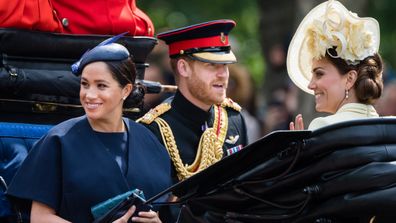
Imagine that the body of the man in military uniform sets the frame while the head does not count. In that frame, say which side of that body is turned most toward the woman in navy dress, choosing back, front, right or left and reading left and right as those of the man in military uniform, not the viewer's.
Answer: right

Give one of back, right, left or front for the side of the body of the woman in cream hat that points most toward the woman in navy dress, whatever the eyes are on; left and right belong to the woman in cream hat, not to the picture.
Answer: front

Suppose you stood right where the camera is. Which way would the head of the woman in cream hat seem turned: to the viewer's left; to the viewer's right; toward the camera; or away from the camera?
to the viewer's left

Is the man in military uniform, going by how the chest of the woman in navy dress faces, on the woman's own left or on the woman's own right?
on the woman's own left

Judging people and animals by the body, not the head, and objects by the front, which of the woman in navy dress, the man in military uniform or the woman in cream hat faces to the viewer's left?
the woman in cream hat

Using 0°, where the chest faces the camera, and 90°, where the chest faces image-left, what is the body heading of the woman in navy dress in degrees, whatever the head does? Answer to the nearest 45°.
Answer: approximately 315°

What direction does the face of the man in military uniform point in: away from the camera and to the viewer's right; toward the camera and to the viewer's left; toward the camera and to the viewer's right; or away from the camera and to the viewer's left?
toward the camera and to the viewer's right

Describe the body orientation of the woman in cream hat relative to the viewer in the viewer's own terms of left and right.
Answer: facing to the left of the viewer

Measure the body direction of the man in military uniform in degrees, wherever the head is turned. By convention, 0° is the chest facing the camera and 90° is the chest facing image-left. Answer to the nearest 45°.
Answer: approximately 315°

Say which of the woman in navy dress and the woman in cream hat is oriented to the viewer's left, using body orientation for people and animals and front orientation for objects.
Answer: the woman in cream hat

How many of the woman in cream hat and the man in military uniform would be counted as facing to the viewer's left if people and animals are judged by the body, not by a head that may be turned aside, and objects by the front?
1
